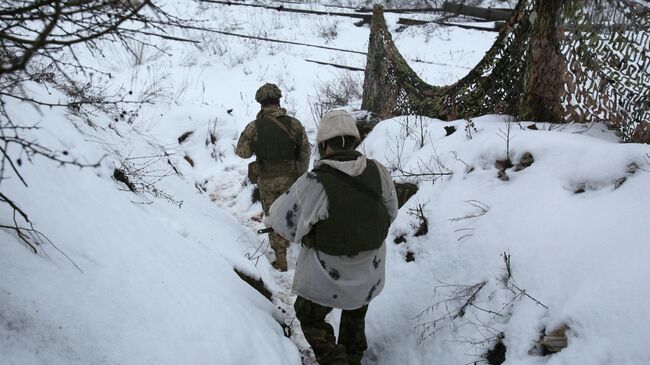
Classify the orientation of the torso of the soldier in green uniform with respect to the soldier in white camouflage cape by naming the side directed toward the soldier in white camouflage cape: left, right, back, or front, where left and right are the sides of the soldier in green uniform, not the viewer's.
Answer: back

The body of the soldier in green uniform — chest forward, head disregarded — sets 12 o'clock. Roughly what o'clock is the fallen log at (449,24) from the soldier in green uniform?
The fallen log is roughly at 1 o'clock from the soldier in green uniform.

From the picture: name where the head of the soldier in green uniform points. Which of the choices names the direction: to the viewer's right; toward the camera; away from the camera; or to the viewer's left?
away from the camera

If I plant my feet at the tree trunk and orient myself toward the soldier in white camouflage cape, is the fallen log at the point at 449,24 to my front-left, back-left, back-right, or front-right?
back-right

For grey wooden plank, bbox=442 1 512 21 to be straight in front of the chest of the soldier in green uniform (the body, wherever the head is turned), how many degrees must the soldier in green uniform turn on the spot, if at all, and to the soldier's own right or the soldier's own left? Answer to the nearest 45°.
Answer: approximately 45° to the soldier's own right

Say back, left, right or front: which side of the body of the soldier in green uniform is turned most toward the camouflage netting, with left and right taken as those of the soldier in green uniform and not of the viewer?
right

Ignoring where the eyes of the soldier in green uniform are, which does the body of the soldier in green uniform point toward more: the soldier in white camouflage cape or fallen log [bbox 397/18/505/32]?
the fallen log

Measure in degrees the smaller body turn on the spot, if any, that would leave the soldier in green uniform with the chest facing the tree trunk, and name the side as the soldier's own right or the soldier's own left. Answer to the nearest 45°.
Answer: approximately 90° to the soldier's own right

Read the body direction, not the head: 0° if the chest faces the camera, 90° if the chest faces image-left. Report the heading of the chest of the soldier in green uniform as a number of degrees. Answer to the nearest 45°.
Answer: approximately 180°
